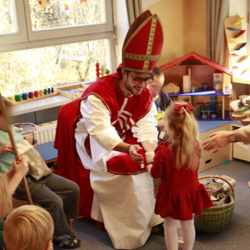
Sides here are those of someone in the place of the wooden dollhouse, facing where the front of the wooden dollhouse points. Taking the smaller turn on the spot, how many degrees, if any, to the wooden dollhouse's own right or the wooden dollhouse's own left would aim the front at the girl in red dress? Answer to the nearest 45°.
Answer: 0° — it already faces them

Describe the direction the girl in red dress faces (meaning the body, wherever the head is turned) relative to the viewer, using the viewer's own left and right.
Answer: facing away from the viewer and to the left of the viewer

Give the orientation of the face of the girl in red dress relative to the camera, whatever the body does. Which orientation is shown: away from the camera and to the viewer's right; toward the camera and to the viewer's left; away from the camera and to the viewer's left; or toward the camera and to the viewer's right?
away from the camera and to the viewer's left

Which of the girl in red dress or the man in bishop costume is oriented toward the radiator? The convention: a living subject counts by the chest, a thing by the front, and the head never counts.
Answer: the girl in red dress

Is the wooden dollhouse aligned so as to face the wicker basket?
yes

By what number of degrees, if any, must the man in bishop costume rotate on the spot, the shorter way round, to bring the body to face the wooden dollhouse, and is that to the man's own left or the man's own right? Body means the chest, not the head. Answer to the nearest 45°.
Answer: approximately 90° to the man's own left

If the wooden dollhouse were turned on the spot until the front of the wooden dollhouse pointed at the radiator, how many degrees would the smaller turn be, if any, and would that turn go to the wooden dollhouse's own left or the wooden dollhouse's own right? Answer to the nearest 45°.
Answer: approximately 45° to the wooden dollhouse's own right

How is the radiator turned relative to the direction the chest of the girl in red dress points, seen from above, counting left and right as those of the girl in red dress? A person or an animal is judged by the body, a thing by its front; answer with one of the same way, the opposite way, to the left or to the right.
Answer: the opposite way
